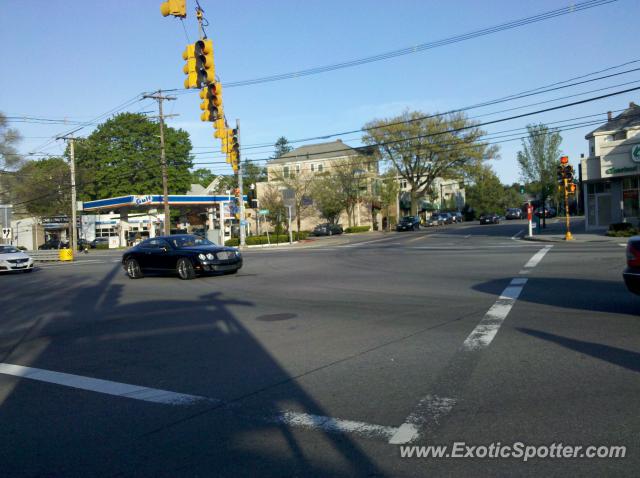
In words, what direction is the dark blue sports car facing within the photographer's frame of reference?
facing the viewer and to the right of the viewer

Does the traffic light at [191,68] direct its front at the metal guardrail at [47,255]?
no

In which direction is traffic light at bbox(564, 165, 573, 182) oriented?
toward the camera

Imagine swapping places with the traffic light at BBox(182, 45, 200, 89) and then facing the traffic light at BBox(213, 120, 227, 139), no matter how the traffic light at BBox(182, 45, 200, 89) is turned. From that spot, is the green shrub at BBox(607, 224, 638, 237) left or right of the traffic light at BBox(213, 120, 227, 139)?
right

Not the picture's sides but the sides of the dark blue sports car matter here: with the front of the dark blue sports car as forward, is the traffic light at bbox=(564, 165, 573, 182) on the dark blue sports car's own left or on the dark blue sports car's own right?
on the dark blue sports car's own left

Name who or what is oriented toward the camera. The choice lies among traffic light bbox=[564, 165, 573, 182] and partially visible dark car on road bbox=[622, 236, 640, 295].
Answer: the traffic light

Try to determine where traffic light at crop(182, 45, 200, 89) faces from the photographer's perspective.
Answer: facing to the left of the viewer

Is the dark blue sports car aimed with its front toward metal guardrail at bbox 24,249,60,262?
no
